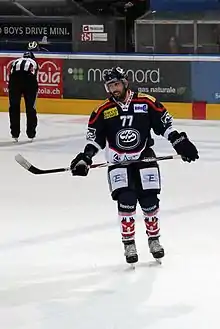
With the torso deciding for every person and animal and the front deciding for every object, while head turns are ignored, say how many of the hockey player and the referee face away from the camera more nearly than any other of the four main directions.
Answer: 1

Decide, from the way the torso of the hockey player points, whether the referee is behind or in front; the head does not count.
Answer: behind

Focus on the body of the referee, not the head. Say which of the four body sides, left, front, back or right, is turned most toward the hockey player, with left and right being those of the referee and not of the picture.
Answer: back

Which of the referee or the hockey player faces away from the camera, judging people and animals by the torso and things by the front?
the referee

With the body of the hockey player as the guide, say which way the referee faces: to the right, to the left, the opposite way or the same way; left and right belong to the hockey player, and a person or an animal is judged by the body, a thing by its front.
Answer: the opposite way

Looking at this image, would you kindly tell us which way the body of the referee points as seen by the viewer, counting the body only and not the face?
away from the camera

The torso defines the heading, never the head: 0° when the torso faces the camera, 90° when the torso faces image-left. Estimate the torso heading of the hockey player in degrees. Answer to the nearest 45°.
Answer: approximately 0°
